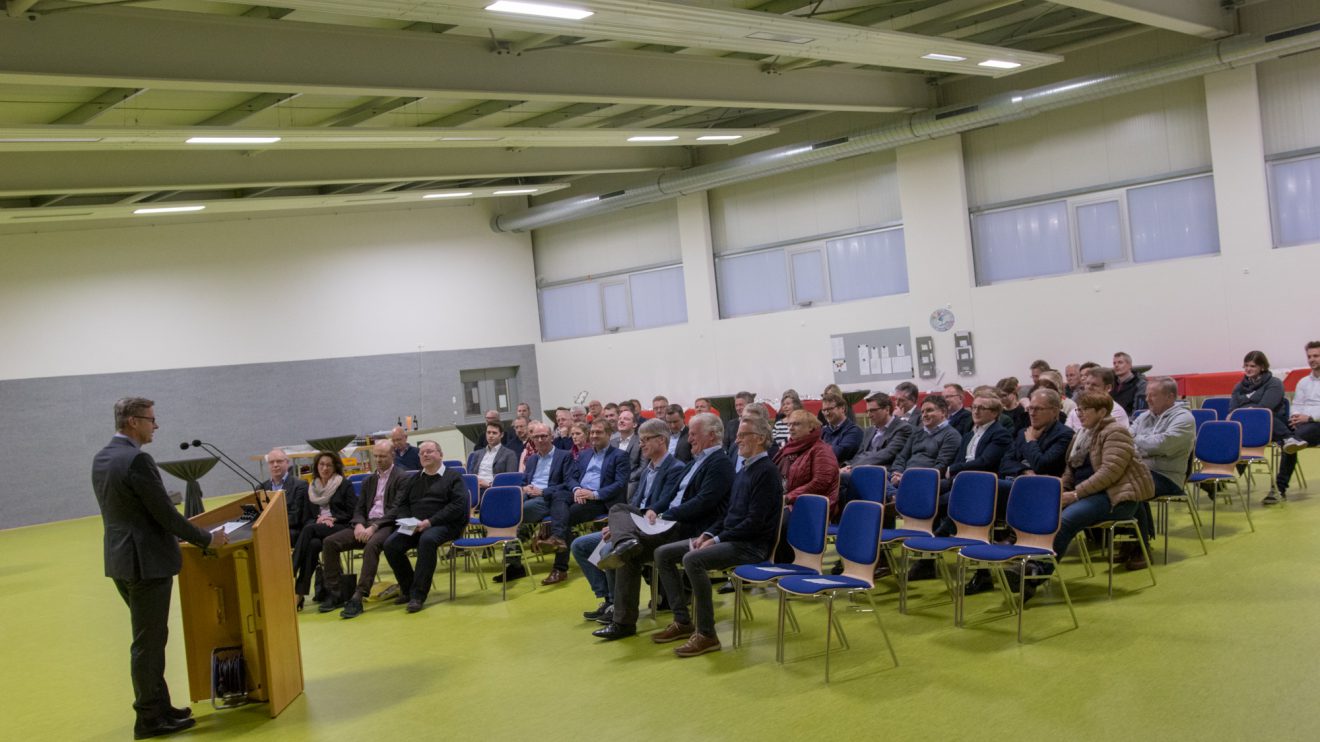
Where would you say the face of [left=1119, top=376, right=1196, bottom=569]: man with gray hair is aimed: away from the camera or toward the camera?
toward the camera

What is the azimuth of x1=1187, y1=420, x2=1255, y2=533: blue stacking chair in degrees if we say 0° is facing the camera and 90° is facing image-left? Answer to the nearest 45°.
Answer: approximately 45°

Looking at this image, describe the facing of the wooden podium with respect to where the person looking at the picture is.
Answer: facing away from the viewer and to the right of the viewer

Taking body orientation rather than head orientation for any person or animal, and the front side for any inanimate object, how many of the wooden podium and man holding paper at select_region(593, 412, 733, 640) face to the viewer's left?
1

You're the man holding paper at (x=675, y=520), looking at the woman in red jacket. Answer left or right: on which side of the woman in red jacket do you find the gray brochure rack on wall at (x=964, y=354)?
left

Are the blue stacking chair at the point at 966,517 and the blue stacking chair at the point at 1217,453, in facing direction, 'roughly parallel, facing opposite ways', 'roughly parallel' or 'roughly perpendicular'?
roughly parallel

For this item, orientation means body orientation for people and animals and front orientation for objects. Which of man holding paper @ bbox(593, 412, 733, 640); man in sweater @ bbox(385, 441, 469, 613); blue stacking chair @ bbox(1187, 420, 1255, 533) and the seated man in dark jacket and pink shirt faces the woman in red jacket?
the blue stacking chair

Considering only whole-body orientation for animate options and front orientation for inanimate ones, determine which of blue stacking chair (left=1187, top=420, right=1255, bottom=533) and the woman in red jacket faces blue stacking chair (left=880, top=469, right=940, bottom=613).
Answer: blue stacking chair (left=1187, top=420, right=1255, bottom=533)

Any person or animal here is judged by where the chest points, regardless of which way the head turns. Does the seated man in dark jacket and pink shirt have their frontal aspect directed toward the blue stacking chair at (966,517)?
no

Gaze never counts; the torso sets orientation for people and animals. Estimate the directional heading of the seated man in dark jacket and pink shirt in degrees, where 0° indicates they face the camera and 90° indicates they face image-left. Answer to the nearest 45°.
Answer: approximately 45°

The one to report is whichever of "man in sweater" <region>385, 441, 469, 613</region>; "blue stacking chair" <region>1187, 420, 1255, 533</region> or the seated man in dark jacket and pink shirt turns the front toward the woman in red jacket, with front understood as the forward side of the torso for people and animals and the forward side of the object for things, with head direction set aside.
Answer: the blue stacking chair

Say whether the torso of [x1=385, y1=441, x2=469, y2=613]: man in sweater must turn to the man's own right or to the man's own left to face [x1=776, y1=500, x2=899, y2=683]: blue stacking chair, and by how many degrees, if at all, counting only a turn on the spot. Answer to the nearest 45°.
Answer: approximately 90° to the man's own left

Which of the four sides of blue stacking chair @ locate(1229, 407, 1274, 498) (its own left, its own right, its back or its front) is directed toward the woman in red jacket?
front

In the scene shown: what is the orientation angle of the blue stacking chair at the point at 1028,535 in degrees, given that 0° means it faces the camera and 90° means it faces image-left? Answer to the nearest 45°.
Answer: approximately 45°

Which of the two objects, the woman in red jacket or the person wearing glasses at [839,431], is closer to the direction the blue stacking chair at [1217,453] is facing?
the woman in red jacket

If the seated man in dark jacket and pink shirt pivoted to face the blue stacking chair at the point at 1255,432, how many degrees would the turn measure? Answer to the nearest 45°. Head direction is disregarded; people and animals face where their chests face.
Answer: approximately 135° to their left

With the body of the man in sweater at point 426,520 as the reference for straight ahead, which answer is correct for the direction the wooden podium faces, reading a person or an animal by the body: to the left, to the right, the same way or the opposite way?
the opposite way
